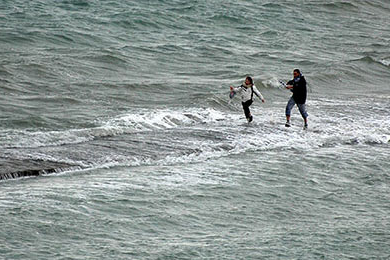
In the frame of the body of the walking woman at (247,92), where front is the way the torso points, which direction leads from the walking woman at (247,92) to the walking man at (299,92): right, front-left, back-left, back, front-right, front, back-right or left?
back-left

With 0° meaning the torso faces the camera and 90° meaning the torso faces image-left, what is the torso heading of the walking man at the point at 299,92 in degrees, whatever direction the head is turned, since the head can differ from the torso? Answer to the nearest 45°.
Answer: approximately 45°

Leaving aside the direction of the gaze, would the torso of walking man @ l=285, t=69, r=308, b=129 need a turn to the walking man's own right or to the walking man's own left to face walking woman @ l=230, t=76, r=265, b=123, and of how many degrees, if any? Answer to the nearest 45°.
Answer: approximately 45° to the walking man's own right
